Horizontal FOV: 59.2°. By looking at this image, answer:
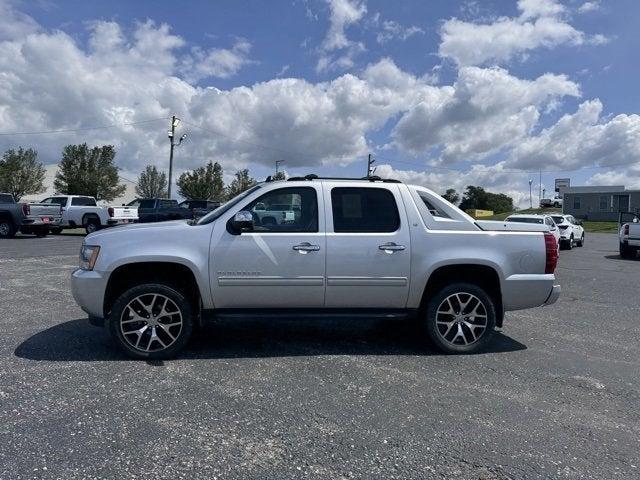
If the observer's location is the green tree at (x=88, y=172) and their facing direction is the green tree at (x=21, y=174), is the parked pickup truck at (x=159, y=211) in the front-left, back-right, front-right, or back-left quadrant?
back-left

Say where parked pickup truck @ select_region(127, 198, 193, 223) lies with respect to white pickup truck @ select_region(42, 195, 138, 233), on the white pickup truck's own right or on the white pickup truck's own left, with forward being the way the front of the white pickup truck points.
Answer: on the white pickup truck's own right

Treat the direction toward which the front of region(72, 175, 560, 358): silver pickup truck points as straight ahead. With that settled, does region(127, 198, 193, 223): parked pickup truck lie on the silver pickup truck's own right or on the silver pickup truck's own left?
on the silver pickup truck's own right

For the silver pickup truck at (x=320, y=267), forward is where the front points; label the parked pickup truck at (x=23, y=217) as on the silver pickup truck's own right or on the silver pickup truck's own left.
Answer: on the silver pickup truck's own right

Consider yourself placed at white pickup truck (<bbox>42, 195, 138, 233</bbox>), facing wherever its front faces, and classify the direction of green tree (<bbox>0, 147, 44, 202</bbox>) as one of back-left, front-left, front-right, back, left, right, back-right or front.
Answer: front-right

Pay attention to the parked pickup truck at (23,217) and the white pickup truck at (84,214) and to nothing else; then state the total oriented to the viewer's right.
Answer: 0

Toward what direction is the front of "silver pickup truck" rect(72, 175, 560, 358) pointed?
to the viewer's left

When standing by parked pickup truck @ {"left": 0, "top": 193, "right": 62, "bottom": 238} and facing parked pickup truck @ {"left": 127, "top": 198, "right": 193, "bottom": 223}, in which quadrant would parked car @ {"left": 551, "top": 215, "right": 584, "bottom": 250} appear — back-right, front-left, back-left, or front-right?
front-right

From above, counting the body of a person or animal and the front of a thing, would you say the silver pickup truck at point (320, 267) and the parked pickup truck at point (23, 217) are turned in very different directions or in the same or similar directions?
same or similar directions

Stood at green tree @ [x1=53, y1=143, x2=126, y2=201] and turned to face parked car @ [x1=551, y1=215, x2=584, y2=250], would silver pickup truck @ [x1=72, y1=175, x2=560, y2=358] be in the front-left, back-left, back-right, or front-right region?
front-right

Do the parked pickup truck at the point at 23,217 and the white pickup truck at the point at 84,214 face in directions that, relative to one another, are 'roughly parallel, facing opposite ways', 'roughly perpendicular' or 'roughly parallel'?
roughly parallel

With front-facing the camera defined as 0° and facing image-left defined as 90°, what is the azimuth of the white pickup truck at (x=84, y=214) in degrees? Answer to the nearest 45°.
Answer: approximately 135°

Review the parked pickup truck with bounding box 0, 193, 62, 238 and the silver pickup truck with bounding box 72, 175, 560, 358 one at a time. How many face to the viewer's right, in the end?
0

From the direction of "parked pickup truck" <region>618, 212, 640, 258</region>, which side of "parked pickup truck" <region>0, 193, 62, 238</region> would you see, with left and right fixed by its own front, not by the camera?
back
